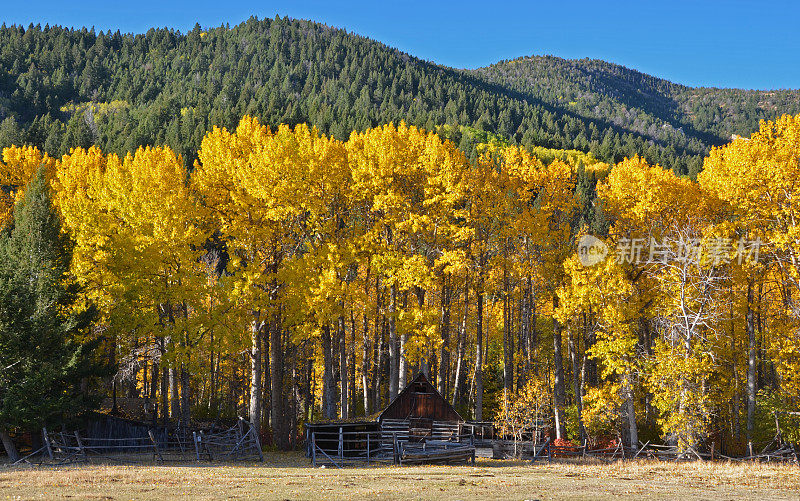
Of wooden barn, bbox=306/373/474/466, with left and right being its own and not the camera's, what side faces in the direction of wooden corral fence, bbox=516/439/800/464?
left

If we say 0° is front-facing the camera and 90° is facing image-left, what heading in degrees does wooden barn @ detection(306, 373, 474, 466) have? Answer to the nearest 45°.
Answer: approximately 0°

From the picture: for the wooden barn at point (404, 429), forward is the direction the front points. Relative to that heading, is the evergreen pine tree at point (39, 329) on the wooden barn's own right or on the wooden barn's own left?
on the wooden barn's own right

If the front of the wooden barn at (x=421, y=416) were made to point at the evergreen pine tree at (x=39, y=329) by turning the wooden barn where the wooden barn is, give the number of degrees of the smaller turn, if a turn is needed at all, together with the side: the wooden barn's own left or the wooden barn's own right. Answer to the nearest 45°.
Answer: approximately 45° to the wooden barn's own right

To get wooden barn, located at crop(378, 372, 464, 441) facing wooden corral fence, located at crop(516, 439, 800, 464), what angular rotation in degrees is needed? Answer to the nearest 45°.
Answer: approximately 90° to its left

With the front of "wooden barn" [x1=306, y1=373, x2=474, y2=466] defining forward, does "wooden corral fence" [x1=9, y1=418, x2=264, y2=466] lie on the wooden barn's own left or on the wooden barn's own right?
on the wooden barn's own right
